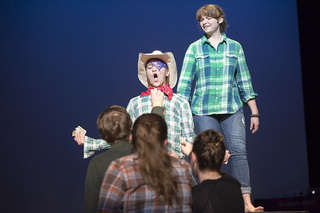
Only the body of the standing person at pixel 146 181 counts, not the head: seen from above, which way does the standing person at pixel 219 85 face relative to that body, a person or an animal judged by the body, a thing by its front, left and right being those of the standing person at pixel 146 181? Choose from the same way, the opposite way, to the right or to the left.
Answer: the opposite way

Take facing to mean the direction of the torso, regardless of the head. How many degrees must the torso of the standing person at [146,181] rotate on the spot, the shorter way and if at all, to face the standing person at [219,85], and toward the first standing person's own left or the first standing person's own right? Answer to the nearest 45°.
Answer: approximately 45° to the first standing person's own right

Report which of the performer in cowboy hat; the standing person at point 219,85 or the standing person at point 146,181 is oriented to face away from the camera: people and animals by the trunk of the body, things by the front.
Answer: the standing person at point 146,181

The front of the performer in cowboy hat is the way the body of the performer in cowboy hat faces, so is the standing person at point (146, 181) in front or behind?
in front

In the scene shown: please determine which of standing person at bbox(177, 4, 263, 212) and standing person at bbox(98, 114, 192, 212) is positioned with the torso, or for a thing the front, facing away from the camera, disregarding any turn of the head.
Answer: standing person at bbox(98, 114, 192, 212)

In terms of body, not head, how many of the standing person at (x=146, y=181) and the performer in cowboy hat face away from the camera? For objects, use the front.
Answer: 1

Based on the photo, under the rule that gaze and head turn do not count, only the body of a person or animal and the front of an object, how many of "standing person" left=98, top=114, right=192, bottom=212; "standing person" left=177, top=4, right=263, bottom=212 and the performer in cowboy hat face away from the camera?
1

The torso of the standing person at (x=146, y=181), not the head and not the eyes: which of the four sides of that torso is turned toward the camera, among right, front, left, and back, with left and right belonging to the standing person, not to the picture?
back

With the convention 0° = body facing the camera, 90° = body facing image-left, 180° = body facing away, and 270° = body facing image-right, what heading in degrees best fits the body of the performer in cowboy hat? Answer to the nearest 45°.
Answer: approximately 0°
